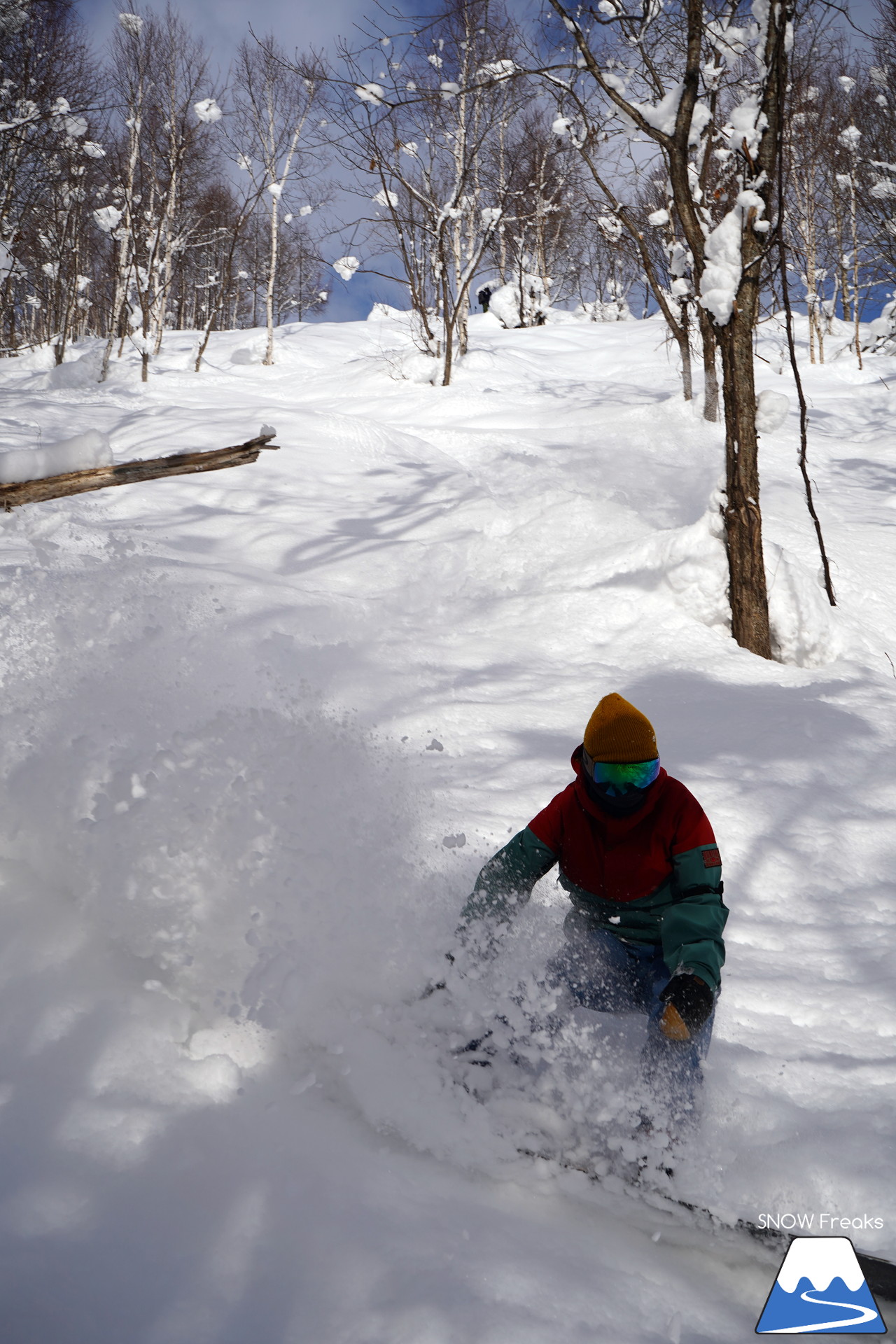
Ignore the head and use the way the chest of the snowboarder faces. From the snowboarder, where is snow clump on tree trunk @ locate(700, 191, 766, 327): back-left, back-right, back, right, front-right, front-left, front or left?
back

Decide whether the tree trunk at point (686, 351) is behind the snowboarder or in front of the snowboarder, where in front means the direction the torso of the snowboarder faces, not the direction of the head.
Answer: behind

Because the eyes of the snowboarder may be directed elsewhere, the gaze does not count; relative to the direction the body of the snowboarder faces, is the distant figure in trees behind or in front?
behind

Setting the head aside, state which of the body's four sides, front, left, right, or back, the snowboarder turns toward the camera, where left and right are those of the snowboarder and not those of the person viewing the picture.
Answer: front

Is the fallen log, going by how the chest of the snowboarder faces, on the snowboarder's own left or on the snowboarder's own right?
on the snowboarder's own right

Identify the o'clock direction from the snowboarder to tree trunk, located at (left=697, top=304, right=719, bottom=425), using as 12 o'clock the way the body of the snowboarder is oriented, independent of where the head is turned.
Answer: The tree trunk is roughly at 6 o'clock from the snowboarder.

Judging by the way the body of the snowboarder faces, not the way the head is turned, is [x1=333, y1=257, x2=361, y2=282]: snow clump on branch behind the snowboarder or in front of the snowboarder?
behind
